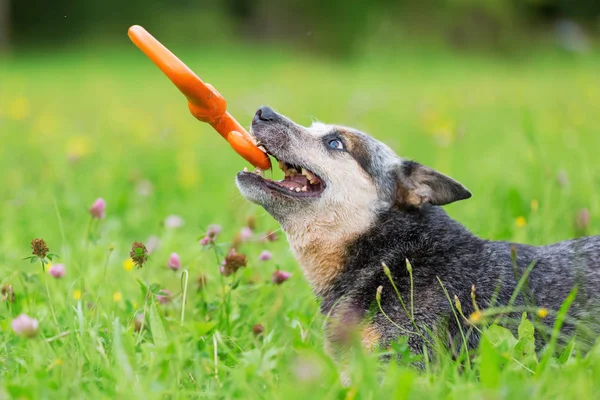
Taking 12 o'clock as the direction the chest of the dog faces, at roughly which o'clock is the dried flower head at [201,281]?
The dried flower head is roughly at 12 o'clock from the dog.

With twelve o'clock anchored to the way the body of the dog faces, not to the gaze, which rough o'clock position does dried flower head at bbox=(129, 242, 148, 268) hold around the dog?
The dried flower head is roughly at 11 o'clock from the dog.

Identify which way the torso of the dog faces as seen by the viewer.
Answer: to the viewer's left

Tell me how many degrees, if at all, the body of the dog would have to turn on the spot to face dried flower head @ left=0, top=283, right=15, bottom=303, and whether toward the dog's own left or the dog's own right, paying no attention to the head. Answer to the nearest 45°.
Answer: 0° — it already faces it

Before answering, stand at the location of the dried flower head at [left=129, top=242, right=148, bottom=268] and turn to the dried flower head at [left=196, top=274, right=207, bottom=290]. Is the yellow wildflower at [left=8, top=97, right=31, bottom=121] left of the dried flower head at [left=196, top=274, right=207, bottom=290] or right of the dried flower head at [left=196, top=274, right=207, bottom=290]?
left

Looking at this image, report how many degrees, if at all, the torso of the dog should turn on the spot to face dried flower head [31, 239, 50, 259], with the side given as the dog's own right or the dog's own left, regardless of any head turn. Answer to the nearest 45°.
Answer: approximately 45° to the dog's own left

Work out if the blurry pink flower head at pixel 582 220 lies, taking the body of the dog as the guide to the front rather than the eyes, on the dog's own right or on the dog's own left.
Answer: on the dog's own right

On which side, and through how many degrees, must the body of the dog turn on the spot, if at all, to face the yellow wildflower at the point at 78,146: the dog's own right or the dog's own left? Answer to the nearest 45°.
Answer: approximately 45° to the dog's own right
